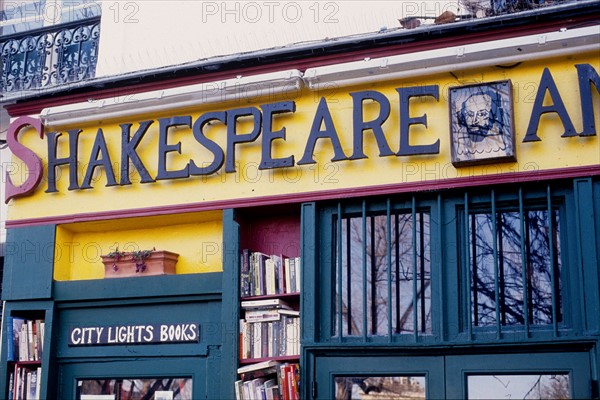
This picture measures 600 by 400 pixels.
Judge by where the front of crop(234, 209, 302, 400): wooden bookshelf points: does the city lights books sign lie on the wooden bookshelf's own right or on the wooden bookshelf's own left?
on the wooden bookshelf's own right

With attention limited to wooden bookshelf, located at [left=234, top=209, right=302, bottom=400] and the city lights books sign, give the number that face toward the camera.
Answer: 2

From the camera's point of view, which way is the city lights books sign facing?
toward the camera

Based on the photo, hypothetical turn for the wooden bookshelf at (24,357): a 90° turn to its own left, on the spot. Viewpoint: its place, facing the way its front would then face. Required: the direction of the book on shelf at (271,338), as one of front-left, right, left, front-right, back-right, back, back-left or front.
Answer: front-right

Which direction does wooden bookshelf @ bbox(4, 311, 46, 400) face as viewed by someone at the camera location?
facing the viewer

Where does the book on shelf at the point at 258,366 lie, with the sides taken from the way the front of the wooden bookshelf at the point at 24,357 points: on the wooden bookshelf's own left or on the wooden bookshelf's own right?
on the wooden bookshelf's own left

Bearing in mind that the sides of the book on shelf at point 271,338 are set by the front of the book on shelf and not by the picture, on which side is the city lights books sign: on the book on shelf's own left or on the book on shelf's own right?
on the book on shelf's own right

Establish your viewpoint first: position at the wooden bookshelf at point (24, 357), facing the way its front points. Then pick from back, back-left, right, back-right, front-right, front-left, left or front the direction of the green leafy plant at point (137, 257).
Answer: front-left

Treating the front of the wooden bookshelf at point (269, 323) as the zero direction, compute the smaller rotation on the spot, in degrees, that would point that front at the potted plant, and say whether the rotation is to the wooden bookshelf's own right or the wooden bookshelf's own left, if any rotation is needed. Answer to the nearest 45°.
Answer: approximately 135° to the wooden bookshelf's own right

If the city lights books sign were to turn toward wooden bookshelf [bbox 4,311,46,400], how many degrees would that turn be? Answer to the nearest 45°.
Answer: approximately 135° to its right

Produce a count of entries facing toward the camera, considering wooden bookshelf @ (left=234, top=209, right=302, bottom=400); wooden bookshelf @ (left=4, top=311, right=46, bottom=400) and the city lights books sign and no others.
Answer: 3

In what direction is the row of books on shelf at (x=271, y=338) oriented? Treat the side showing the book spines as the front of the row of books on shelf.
toward the camera

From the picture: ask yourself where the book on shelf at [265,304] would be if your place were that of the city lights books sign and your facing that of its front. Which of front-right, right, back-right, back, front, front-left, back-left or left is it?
front-left
